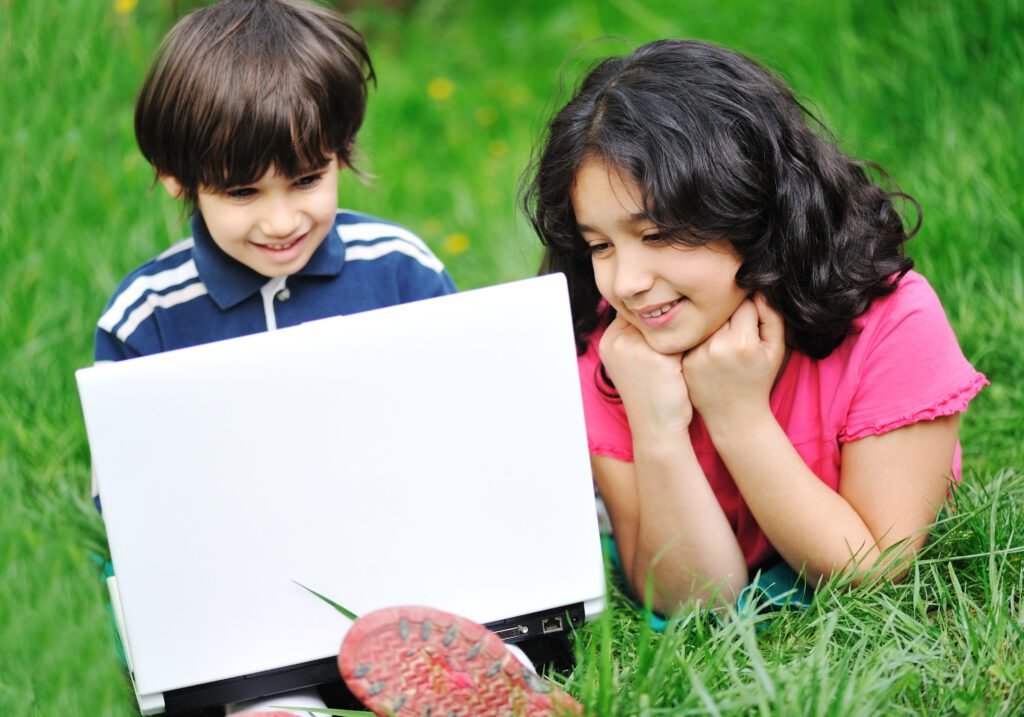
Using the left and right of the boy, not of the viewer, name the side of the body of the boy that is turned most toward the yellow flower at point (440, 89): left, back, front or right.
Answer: back

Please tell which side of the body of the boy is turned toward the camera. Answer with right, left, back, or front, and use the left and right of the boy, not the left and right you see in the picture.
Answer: front

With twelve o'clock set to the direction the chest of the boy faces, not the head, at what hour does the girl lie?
The girl is roughly at 10 o'clock from the boy.

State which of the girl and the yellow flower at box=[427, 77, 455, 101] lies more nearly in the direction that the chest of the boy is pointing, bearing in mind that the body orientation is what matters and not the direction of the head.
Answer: the girl

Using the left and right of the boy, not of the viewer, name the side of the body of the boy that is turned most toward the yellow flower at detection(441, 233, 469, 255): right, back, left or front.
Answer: back
